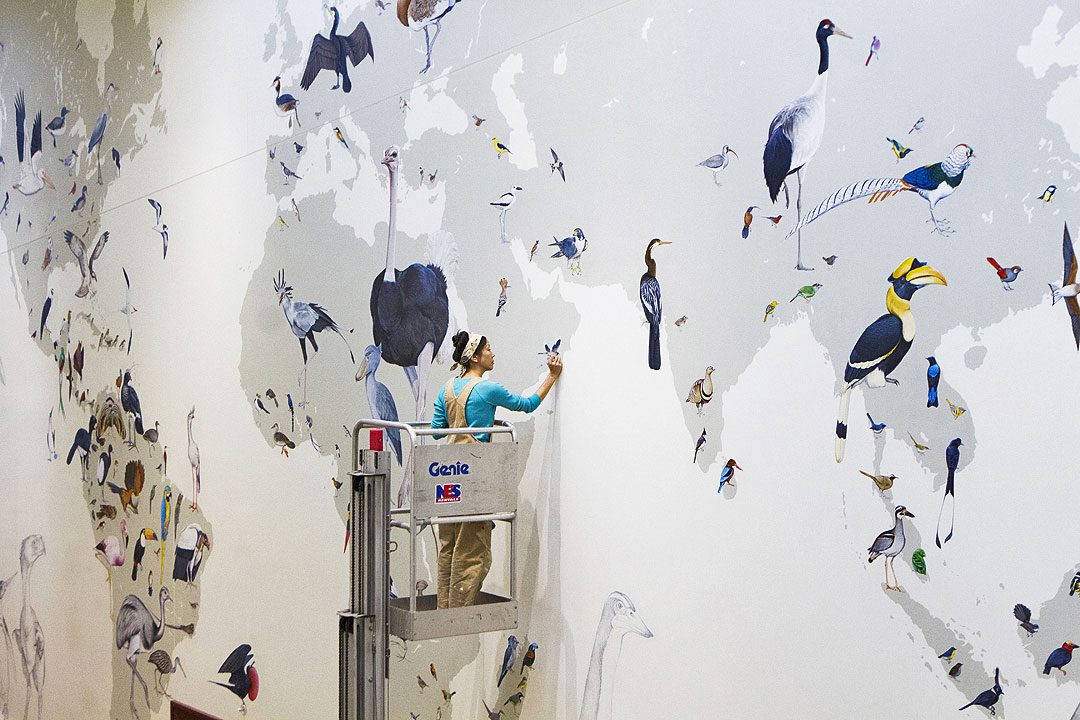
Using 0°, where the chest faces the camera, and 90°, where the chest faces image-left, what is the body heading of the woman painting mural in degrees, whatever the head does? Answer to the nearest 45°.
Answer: approximately 225°
